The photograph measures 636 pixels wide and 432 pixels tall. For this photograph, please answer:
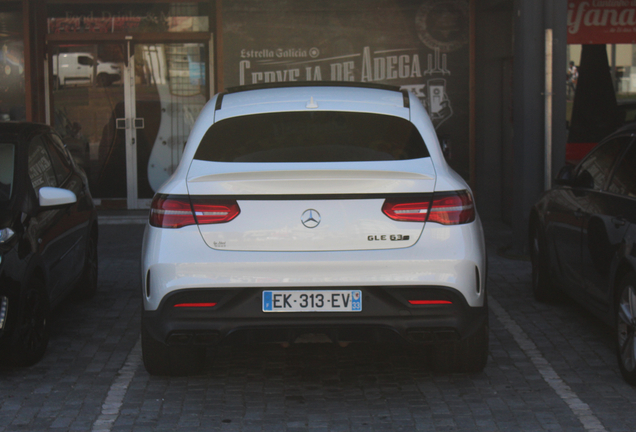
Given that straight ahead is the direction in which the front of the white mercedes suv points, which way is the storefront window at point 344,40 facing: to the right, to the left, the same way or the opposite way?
the opposite way

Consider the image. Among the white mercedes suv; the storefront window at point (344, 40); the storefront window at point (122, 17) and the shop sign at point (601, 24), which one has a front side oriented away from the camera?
the white mercedes suv

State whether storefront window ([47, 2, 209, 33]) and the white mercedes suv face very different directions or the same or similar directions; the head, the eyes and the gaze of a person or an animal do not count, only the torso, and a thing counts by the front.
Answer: very different directions

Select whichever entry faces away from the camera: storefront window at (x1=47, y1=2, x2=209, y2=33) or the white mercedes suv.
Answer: the white mercedes suv

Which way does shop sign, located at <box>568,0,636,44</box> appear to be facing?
toward the camera

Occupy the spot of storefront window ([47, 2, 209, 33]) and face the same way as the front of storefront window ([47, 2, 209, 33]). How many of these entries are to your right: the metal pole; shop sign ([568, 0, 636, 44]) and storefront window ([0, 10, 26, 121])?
1

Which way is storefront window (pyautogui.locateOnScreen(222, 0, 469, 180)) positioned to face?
toward the camera

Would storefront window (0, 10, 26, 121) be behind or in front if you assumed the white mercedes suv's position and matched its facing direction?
in front

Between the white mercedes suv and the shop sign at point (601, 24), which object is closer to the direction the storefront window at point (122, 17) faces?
the white mercedes suv

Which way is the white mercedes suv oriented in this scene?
away from the camera
